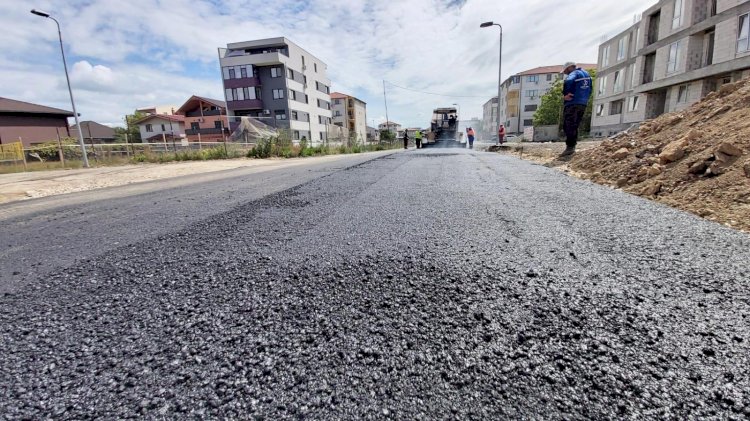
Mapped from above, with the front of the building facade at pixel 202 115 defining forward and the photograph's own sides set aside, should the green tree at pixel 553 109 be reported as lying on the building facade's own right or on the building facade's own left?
on the building facade's own left

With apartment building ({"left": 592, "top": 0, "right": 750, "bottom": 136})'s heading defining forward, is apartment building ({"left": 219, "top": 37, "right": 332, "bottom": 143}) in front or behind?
in front

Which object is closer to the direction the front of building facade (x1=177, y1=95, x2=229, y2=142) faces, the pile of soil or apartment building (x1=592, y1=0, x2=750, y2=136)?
the pile of soil

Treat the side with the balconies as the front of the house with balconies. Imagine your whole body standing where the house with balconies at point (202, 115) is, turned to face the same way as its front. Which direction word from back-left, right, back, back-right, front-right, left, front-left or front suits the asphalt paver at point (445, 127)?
front-left

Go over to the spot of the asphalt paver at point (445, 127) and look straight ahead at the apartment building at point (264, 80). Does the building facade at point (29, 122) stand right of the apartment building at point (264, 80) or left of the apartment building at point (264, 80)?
left

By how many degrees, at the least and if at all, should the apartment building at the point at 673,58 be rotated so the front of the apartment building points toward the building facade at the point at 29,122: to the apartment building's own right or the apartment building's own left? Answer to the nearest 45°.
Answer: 0° — it already faces it

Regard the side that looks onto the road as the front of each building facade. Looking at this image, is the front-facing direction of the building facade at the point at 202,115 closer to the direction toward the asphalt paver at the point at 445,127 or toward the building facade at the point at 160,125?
the asphalt paver

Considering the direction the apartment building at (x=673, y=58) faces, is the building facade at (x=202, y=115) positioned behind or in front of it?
in front

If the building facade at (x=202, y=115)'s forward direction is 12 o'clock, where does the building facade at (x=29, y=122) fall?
the building facade at (x=29, y=122) is roughly at 2 o'clock from the building facade at (x=202, y=115).

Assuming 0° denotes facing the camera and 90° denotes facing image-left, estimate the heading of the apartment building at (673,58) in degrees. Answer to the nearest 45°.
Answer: approximately 45°

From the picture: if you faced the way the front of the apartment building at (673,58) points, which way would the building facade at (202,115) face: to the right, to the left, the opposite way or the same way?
to the left

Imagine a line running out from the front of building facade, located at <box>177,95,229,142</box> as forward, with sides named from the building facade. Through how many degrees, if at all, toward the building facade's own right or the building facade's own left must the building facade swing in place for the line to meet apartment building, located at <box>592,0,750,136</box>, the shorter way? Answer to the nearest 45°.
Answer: approximately 45° to the building facade's own left
